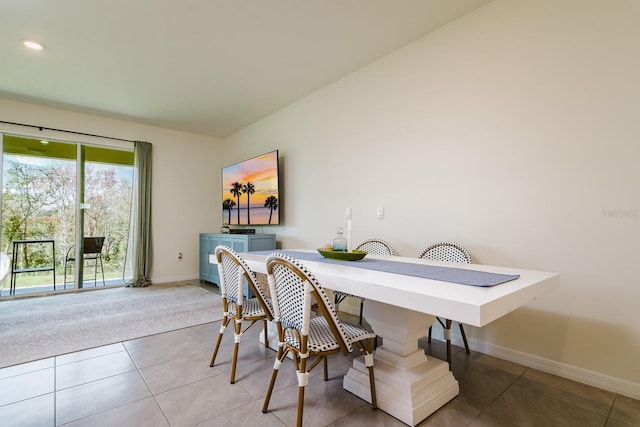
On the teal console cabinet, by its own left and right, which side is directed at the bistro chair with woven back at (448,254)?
left

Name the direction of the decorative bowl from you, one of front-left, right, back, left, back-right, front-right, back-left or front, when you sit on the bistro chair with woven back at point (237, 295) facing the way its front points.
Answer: front-right

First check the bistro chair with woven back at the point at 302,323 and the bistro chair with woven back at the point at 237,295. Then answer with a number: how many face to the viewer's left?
0

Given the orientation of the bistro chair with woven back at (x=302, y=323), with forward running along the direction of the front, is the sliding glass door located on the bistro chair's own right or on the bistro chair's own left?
on the bistro chair's own left

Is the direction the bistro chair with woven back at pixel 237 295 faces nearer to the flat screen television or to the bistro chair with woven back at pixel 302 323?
the flat screen television

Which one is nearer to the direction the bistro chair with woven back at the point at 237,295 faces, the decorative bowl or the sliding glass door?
the decorative bowl

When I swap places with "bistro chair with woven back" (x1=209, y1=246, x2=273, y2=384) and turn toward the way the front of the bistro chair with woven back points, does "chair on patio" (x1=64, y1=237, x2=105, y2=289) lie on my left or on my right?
on my left

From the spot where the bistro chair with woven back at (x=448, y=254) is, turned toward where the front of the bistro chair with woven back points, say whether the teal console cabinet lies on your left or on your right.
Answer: on your right

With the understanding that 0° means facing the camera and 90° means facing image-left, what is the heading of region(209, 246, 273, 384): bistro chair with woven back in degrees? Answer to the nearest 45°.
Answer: approximately 225°

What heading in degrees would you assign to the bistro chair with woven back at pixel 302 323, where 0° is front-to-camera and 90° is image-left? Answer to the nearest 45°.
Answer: approximately 225°

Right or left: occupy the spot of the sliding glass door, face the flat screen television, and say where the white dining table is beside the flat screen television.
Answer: right

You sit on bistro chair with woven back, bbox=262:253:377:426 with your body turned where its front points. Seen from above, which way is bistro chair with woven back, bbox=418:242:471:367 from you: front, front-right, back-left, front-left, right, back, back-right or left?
front

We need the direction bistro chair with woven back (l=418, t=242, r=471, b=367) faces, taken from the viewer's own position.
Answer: facing the viewer and to the left of the viewer

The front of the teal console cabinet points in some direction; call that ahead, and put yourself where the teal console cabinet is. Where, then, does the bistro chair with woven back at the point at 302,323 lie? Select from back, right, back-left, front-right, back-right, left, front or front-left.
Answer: front-left

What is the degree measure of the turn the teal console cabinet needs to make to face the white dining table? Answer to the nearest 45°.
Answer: approximately 45° to its left
